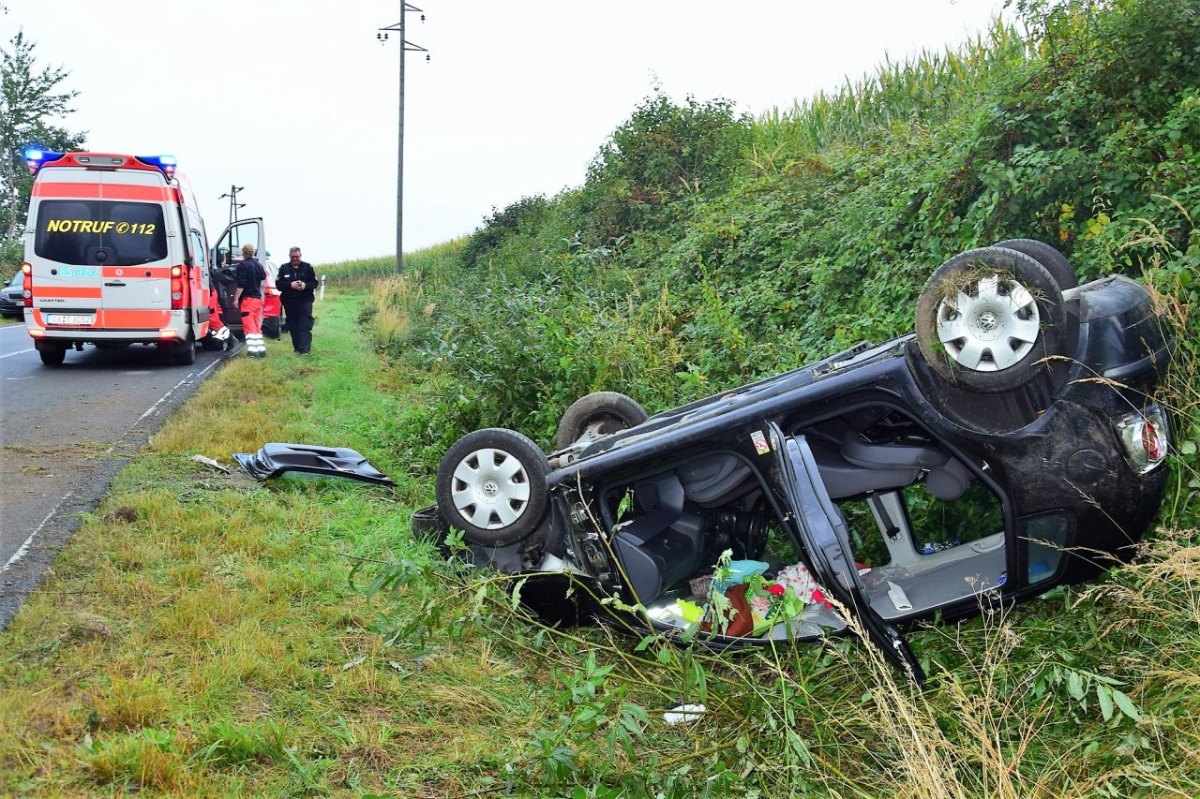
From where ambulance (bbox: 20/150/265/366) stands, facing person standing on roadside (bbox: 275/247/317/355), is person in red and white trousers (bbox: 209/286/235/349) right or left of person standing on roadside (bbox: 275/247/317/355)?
left

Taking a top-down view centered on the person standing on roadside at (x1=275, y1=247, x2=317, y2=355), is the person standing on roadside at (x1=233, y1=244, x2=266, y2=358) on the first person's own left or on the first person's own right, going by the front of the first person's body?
on the first person's own right

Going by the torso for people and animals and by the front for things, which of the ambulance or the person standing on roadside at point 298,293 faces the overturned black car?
the person standing on roadside

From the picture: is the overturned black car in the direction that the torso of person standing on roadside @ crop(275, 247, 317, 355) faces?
yes

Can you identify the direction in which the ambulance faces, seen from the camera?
facing away from the viewer

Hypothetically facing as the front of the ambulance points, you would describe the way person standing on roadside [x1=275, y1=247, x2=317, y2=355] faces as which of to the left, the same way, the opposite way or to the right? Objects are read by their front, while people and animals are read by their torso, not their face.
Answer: the opposite way

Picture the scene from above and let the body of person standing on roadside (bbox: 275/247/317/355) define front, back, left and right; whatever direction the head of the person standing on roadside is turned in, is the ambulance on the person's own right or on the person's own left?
on the person's own right

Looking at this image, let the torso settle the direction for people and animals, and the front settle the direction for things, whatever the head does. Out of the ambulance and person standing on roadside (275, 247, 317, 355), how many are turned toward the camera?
1

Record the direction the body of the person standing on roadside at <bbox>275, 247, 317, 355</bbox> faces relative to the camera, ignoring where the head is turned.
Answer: toward the camera

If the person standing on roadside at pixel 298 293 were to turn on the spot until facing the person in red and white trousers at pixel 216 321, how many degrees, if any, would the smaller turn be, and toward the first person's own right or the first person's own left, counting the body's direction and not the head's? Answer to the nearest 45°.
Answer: approximately 135° to the first person's own right
